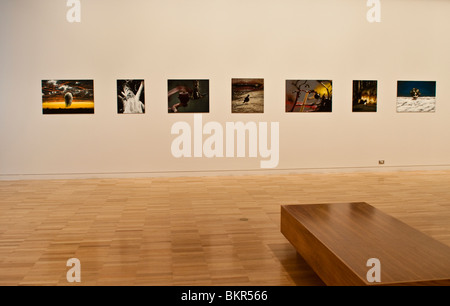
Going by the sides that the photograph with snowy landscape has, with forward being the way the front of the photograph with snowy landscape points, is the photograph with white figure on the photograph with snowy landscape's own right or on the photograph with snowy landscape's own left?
on the photograph with snowy landscape's own right

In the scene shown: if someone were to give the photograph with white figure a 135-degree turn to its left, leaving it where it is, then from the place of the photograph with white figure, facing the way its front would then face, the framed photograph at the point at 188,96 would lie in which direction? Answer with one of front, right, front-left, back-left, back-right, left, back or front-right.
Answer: front-right

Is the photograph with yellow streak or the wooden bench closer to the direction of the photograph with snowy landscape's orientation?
the wooden bench

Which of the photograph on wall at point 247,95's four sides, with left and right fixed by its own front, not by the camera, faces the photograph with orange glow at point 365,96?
left

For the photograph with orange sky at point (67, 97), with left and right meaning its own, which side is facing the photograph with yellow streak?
left

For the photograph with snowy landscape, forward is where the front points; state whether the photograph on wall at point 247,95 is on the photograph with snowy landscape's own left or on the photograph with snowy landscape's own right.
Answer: on the photograph with snowy landscape's own right

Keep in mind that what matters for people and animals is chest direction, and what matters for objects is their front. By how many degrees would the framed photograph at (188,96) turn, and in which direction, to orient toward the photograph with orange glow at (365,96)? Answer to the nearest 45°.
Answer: approximately 90° to its left

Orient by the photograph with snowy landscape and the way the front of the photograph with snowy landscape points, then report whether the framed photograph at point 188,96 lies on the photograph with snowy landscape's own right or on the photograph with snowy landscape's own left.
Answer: on the photograph with snowy landscape's own right

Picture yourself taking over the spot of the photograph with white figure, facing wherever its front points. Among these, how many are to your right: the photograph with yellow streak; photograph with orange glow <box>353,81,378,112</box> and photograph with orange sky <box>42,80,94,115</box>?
1
